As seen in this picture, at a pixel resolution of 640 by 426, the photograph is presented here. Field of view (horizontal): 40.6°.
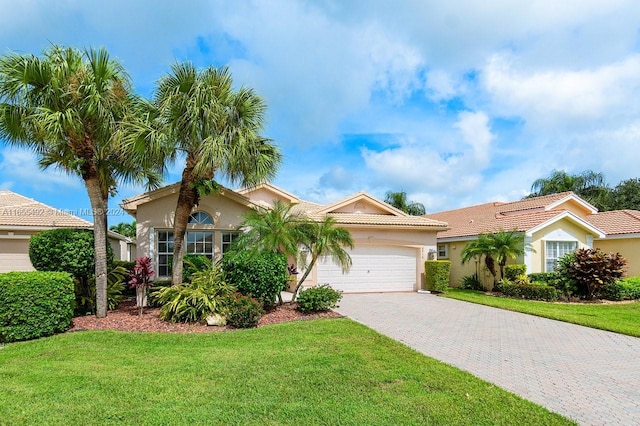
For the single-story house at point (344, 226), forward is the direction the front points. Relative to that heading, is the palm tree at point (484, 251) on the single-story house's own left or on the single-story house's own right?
on the single-story house's own left

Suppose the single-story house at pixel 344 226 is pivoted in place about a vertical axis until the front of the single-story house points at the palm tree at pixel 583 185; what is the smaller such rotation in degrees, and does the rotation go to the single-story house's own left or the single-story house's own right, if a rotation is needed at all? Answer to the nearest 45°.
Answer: approximately 135° to the single-story house's own left

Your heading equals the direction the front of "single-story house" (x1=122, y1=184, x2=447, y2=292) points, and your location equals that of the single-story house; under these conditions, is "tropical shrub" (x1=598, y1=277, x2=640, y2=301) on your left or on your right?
on your left

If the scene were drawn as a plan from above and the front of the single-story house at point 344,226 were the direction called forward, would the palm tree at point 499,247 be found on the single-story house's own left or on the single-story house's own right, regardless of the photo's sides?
on the single-story house's own left

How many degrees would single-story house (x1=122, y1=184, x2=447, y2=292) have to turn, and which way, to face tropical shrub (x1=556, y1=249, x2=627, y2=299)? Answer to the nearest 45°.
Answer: approximately 90° to its left

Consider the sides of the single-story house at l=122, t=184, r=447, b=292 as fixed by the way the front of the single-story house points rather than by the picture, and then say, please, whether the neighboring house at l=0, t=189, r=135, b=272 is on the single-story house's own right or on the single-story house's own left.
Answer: on the single-story house's own right

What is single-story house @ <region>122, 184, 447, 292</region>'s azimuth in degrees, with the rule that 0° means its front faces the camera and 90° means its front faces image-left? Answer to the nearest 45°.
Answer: approximately 0°
